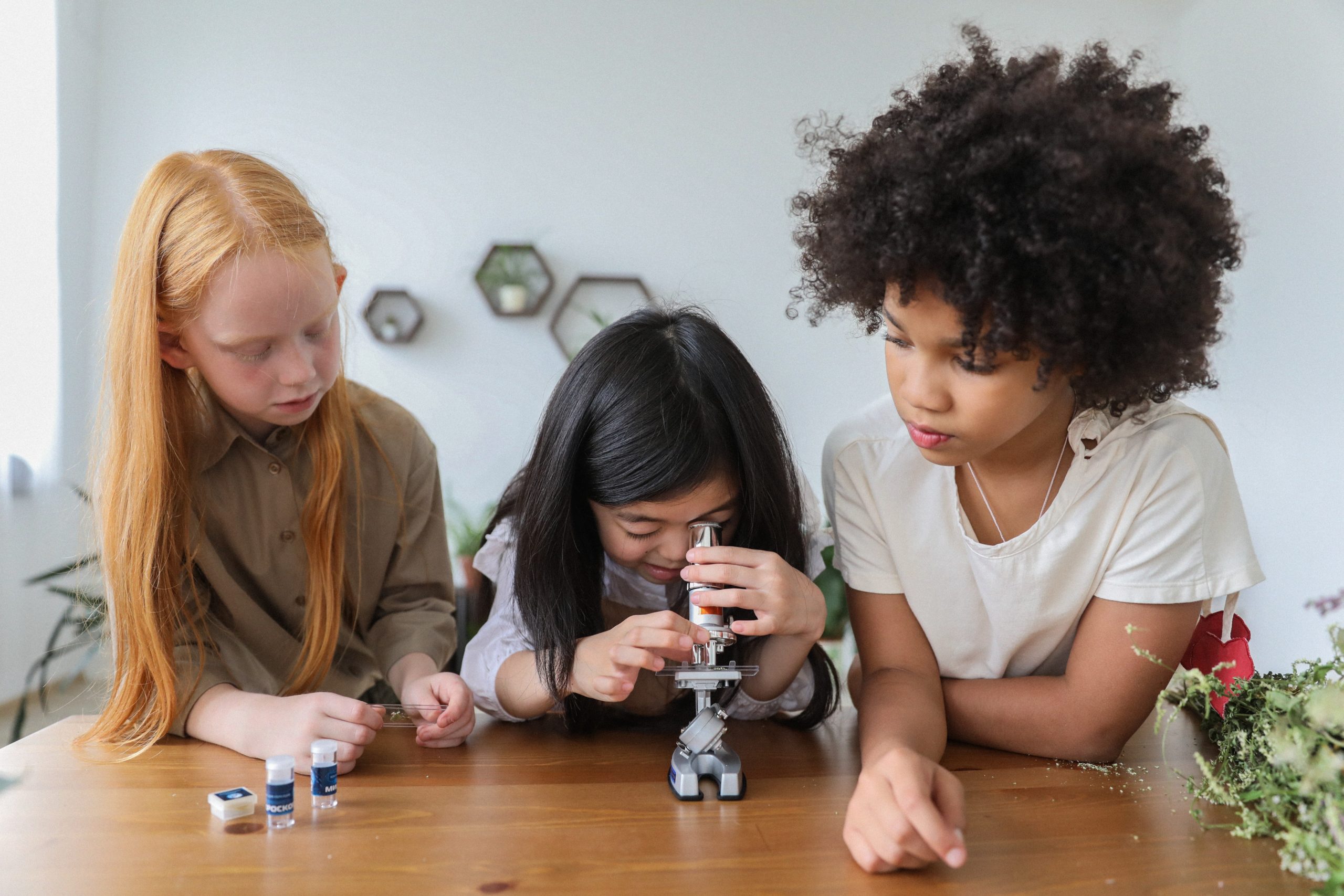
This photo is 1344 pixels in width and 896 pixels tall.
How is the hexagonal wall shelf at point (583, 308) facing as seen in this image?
toward the camera

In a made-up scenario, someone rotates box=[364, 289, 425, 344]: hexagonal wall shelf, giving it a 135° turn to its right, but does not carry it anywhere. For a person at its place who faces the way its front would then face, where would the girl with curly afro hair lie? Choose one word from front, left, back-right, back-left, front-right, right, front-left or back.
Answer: back-left

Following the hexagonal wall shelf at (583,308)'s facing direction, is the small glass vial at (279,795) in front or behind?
in front

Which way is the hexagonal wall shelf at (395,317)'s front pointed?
toward the camera

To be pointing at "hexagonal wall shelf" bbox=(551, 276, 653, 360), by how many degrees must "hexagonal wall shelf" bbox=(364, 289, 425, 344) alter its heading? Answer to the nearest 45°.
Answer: approximately 90° to its left

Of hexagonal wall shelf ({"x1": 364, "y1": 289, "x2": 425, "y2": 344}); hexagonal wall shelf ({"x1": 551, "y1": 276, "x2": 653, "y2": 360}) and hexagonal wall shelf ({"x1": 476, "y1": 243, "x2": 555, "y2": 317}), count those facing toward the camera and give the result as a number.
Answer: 3

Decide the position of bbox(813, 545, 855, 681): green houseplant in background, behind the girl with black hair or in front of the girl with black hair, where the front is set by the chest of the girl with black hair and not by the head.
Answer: behind

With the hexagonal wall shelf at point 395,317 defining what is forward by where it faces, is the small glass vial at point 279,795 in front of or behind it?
in front

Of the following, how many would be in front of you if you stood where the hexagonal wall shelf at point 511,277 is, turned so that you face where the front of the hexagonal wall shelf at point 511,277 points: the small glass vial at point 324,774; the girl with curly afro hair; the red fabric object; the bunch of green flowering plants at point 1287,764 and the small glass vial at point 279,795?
5

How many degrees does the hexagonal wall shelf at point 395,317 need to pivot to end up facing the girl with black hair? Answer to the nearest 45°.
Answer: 0° — it already faces them
